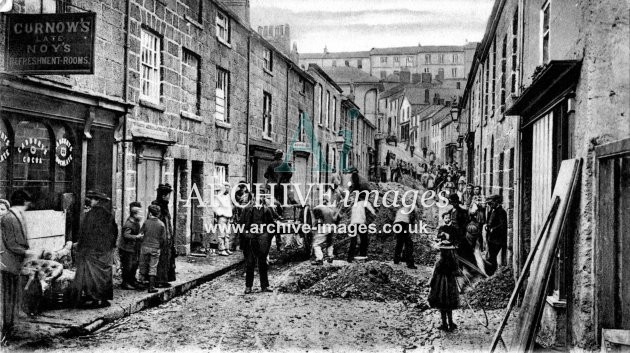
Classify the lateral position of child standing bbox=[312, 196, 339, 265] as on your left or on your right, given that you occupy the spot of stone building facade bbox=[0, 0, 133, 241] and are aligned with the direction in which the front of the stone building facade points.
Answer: on your left

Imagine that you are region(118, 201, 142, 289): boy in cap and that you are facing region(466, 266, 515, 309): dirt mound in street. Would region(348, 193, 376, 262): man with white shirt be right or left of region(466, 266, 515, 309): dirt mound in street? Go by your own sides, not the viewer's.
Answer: left

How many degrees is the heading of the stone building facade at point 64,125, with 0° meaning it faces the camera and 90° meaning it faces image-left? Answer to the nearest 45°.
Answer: approximately 315°

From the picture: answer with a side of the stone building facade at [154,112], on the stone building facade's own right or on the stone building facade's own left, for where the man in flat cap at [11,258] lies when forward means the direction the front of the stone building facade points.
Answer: on the stone building facade's own right
